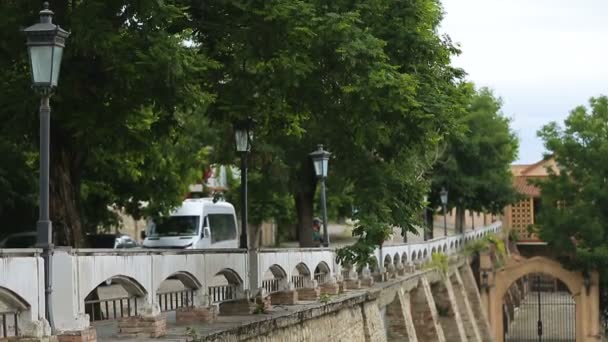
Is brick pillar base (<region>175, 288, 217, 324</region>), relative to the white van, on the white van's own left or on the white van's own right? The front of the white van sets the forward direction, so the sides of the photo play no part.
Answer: on the white van's own left

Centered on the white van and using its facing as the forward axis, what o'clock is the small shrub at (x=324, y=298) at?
The small shrub is roughly at 10 o'clock from the white van.

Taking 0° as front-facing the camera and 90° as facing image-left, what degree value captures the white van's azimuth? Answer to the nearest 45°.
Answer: approximately 45°

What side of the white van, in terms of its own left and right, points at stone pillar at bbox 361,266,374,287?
left

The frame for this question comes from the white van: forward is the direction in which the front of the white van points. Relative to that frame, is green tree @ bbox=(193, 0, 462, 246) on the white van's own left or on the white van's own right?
on the white van's own left

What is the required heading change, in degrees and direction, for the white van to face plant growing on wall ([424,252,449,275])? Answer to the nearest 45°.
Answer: approximately 180°
